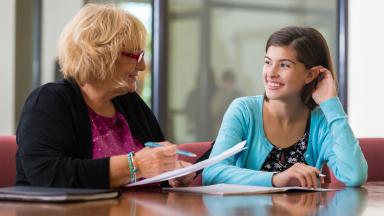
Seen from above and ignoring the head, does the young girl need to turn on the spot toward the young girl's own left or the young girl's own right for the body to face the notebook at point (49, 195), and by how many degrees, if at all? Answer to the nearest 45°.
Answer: approximately 45° to the young girl's own right

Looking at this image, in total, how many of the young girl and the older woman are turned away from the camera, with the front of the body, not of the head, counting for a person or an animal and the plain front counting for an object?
0

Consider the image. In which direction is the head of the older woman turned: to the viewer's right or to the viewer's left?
to the viewer's right

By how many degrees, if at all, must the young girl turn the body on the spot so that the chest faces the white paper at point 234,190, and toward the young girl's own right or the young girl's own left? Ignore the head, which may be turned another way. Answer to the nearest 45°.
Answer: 0° — they already face it

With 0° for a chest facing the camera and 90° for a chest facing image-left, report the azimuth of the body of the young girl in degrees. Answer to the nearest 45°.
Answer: approximately 0°

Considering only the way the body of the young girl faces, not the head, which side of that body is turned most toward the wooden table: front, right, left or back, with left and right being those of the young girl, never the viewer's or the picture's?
front
